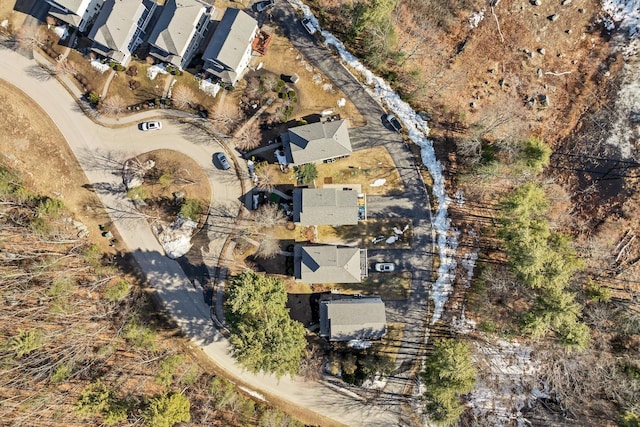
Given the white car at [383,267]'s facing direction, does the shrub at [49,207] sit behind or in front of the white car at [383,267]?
in front

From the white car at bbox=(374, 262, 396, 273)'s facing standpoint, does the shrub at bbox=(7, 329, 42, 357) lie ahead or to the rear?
ahead

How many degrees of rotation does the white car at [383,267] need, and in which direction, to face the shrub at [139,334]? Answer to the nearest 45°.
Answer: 0° — it already faces it

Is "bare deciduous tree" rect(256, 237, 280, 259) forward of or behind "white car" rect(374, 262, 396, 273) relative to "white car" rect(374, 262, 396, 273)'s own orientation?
forward

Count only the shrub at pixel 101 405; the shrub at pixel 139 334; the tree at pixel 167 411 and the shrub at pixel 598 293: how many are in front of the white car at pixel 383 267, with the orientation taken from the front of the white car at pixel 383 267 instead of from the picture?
3

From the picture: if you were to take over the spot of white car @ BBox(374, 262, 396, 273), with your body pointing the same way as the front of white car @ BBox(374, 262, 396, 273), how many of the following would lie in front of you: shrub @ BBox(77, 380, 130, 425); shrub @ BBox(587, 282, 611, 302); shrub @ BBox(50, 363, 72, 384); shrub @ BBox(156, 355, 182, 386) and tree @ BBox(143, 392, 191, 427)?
4
